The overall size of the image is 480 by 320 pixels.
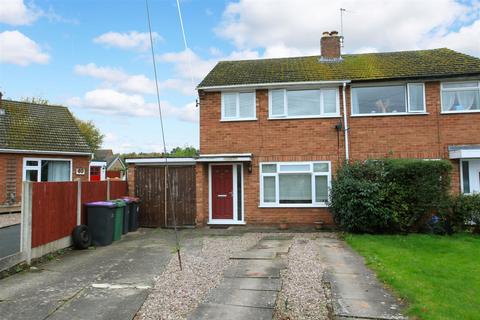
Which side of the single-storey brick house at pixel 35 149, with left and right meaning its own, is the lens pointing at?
front

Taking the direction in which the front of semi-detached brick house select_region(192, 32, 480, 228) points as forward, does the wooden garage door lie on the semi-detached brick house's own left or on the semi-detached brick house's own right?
on the semi-detached brick house's own right

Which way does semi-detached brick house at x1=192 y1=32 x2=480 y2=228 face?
toward the camera

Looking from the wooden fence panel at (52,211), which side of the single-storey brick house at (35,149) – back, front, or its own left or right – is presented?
front

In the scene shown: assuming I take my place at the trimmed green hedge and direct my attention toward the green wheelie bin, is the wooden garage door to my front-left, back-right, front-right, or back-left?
front-right

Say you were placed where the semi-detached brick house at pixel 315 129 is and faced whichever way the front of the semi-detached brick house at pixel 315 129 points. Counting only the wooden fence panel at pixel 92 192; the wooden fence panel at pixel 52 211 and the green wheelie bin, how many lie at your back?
0

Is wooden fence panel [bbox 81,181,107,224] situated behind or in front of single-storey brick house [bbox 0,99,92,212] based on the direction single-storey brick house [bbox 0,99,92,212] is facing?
in front

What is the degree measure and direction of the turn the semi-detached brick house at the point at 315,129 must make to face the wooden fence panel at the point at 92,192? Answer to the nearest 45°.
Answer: approximately 45° to its right

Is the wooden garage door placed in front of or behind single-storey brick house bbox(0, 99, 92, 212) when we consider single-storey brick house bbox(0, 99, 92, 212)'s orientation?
in front

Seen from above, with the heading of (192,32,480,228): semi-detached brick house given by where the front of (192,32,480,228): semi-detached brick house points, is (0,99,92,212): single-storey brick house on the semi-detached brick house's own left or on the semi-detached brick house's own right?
on the semi-detached brick house's own right

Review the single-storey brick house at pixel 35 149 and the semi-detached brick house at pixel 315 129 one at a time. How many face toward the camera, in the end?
2

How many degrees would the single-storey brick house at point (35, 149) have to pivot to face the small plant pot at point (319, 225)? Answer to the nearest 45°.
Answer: approximately 45° to its left

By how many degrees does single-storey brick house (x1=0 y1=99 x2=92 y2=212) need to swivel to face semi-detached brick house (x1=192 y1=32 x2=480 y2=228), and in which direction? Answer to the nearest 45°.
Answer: approximately 45° to its left

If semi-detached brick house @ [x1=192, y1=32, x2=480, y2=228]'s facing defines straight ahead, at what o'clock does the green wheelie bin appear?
The green wheelie bin is roughly at 2 o'clock from the semi-detached brick house.
